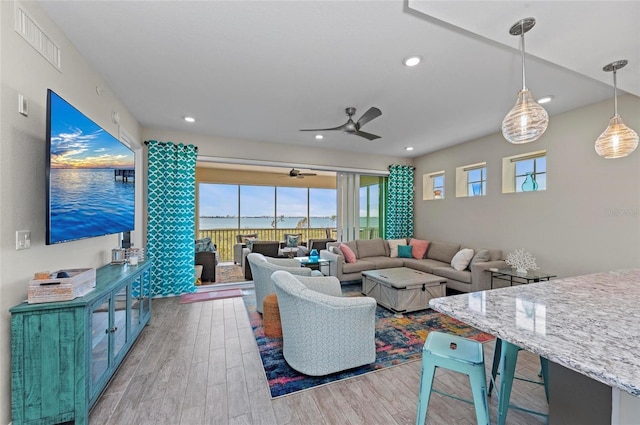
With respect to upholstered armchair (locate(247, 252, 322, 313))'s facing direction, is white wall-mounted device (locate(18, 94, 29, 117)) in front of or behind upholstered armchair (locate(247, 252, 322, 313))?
behind

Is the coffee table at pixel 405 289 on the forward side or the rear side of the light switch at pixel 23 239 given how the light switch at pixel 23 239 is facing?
on the forward side

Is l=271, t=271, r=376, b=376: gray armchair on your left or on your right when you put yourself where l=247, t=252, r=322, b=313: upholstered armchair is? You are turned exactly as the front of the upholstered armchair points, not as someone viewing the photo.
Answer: on your right

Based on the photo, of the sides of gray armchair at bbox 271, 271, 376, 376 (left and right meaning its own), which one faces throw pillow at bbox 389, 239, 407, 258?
front

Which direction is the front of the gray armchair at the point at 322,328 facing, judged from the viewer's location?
facing away from the viewer and to the right of the viewer

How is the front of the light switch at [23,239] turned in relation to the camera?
facing the viewer and to the right of the viewer

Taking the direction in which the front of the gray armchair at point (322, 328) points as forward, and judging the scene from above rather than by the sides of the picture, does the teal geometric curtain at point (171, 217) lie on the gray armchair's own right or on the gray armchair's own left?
on the gray armchair's own left

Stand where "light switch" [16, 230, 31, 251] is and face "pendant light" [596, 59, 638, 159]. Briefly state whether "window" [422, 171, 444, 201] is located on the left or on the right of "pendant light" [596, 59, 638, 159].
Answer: left

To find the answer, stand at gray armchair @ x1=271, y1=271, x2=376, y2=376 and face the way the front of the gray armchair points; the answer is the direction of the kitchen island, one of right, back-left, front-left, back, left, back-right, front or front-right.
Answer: right

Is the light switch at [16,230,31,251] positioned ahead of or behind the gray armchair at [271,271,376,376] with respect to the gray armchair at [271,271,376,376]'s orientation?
behind

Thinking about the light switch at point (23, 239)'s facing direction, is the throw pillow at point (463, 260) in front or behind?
in front

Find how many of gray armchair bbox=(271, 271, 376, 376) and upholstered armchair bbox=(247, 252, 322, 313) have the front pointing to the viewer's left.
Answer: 0

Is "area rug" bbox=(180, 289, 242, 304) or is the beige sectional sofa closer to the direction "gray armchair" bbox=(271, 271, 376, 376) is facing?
the beige sectional sofa

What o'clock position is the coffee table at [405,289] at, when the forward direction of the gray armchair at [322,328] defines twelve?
The coffee table is roughly at 12 o'clock from the gray armchair.
